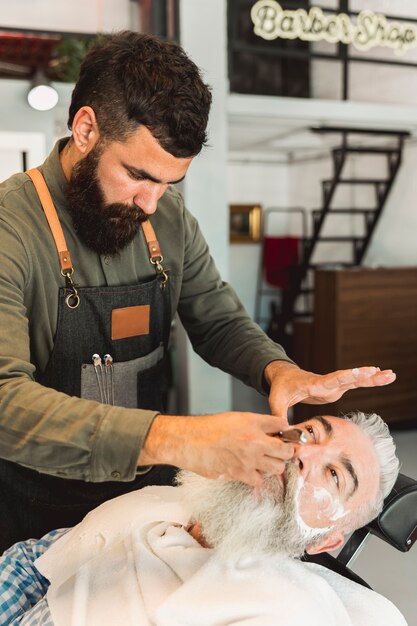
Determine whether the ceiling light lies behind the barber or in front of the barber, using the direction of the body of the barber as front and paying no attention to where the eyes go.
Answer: behind

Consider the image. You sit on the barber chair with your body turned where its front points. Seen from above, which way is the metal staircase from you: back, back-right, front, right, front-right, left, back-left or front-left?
back-right

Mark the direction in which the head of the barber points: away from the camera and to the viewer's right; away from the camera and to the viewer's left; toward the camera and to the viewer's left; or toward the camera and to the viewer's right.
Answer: toward the camera and to the viewer's right

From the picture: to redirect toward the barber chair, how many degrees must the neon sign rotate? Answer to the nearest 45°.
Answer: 0° — it already faces it

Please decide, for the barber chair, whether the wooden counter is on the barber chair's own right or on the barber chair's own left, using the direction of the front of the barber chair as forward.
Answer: on the barber chair's own right

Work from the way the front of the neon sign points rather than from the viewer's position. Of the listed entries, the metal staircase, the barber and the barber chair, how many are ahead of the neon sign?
2
